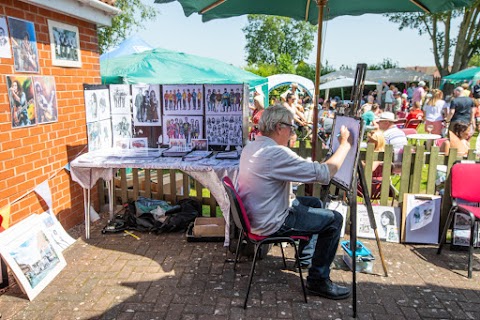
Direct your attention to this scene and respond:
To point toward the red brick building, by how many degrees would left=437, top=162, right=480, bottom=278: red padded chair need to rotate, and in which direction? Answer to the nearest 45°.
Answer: approximately 90° to its right

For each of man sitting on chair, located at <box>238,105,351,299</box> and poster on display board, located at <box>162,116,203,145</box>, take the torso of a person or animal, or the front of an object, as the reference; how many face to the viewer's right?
1

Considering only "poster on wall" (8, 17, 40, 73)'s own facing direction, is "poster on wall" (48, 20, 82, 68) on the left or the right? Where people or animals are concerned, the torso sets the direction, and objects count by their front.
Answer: on its left

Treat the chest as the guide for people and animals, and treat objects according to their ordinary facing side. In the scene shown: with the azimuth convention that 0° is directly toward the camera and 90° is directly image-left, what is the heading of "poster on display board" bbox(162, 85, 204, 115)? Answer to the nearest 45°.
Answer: approximately 0°

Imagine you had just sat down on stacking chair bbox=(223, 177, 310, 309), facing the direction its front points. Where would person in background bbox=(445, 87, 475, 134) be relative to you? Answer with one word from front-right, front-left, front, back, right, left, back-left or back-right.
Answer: front-left

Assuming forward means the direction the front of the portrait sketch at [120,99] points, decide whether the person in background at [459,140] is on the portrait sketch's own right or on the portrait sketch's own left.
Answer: on the portrait sketch's own left

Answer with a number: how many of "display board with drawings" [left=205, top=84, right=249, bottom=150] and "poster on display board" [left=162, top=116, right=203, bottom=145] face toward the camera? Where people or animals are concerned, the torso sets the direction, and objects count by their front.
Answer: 2

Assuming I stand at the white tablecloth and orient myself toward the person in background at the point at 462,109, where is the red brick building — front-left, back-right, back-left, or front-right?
back-left

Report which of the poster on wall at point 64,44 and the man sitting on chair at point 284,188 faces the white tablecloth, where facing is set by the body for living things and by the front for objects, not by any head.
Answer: the poster on wall

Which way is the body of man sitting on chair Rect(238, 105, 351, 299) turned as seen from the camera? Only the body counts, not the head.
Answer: to the viewer's right

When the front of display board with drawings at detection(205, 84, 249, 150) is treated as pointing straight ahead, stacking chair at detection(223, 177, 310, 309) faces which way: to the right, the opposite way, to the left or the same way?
to the left

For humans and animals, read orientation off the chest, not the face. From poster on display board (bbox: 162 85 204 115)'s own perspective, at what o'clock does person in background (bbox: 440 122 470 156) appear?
The person in background is roughly at 9 o'clock from the poster on display board.

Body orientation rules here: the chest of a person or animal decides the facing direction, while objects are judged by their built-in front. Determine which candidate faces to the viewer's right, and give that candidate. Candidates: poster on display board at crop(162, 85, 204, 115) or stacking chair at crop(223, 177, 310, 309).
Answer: the stacking chair
